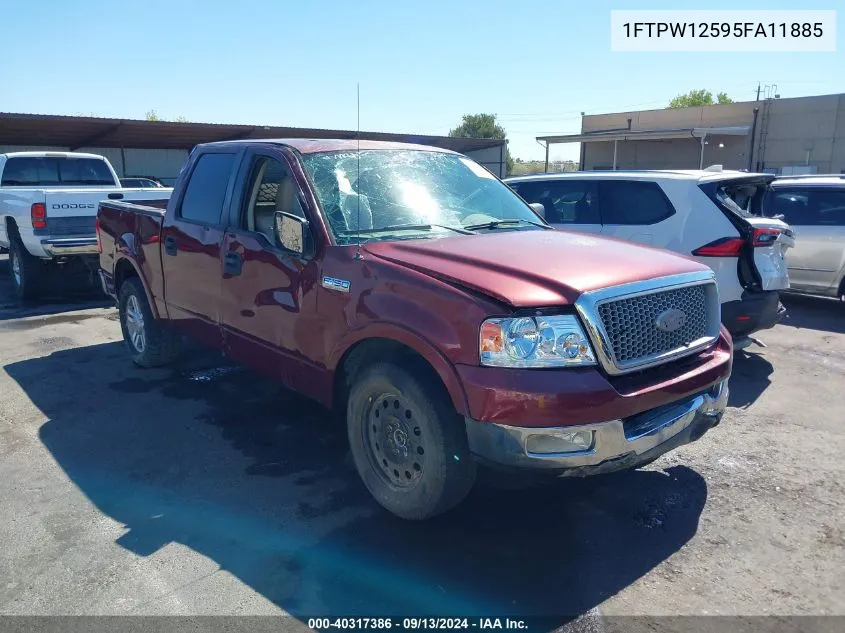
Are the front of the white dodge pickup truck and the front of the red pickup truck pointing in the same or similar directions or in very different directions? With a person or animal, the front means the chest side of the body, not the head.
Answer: very different directions

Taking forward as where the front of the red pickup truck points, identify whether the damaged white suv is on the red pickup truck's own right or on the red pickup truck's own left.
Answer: on the red pickup truck's own left

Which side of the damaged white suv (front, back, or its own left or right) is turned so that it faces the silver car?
right

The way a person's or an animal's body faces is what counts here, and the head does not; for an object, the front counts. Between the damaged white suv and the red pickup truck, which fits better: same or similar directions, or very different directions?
very different directions

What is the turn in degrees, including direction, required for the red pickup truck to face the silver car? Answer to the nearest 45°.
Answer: approximately 90° to its left

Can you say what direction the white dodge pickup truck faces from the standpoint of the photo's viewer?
facing away from the viewer and to the left of the viewer

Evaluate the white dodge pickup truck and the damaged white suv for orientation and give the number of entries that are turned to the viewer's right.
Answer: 0

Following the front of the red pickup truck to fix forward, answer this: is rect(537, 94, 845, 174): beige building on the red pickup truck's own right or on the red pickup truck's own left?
on the red pickup truck's own left

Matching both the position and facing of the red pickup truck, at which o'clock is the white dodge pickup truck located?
The white dodge pickup truck is roughly at 6 o'clock from the red pickup truck.

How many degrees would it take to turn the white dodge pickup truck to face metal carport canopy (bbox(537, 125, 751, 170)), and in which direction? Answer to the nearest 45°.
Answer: approximately 90° to its right

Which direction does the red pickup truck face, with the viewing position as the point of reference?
facing the viewer and to the right of the viewer

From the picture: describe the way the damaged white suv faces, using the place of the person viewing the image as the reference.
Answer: facing away from the viewer and to the left of the viewer
